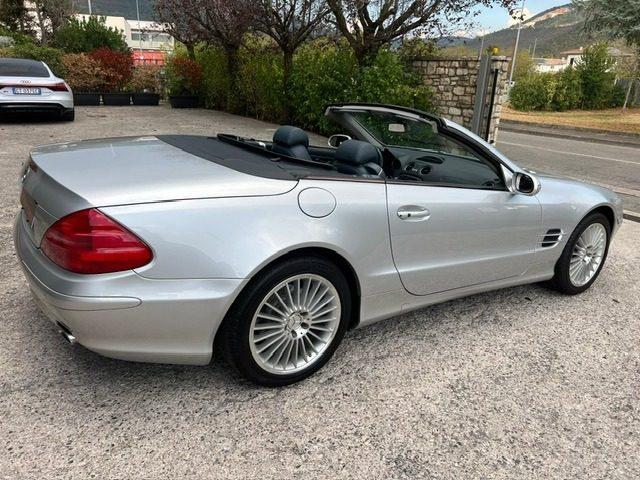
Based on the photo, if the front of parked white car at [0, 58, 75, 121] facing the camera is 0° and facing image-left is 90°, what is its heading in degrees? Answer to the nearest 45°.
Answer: approximately 180°

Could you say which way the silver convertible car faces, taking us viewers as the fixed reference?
facing away from the viewer and to the right of the viewer

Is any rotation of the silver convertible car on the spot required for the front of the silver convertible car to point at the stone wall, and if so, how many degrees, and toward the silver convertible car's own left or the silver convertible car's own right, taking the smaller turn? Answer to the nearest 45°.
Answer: approximately 45° to the silver convertible car's own left

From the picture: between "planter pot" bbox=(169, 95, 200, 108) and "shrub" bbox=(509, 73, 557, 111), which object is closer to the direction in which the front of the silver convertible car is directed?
the shrub

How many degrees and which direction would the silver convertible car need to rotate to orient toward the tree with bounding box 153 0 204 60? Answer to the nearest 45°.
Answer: approximately 45° to its left

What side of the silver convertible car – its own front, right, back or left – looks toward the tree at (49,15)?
left

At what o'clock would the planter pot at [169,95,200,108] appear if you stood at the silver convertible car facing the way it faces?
The planter pot is roughly at 10 o'clock from the silver convertible car.

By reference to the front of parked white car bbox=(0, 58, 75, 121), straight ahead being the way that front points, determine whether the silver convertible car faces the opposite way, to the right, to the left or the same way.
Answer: to the right

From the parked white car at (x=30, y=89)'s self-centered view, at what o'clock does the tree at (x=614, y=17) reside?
The tree is roughly at 3 o'clock from the parked white car.

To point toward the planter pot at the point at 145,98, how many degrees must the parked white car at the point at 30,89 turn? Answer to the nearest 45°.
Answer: approximately 45° to its right

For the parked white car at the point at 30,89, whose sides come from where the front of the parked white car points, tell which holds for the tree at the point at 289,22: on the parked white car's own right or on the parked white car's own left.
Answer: on the parked white car's own right

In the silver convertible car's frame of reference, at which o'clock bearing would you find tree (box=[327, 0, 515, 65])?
The tree is roughly at 11 o'clock from the silver convertible car.

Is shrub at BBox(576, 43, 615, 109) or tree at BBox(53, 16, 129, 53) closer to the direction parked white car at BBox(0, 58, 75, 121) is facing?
the tree
